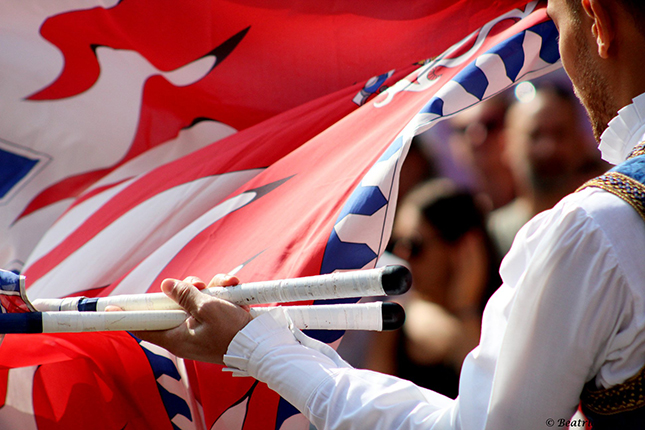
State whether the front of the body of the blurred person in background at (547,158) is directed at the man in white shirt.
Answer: yes

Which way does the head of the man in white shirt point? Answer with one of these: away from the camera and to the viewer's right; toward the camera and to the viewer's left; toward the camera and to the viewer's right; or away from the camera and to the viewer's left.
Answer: away from the camera and to the viewer's left

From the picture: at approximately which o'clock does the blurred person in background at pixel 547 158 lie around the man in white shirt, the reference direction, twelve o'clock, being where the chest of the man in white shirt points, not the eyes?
The blurred person in background is roughly at 2 o'clock from the man in white shirt.

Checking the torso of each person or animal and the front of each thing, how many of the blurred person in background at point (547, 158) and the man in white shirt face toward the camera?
1

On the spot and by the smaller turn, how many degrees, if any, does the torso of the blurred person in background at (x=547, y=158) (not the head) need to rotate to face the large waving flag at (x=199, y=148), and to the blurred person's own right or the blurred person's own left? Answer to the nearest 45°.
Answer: approximately 45° to the blurred person's own right

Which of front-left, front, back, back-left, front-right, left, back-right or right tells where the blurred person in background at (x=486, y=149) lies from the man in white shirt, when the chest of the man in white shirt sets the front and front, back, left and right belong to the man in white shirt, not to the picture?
front-right

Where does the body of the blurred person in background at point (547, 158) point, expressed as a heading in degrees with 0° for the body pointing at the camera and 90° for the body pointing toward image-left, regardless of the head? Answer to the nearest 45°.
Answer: approximately 0°

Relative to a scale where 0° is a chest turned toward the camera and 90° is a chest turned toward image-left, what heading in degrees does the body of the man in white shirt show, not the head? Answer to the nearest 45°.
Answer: approximately 135°

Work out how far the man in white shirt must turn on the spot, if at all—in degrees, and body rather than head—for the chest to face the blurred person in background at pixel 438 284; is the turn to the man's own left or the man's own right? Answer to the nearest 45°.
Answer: approximately 45° to the man's own right
